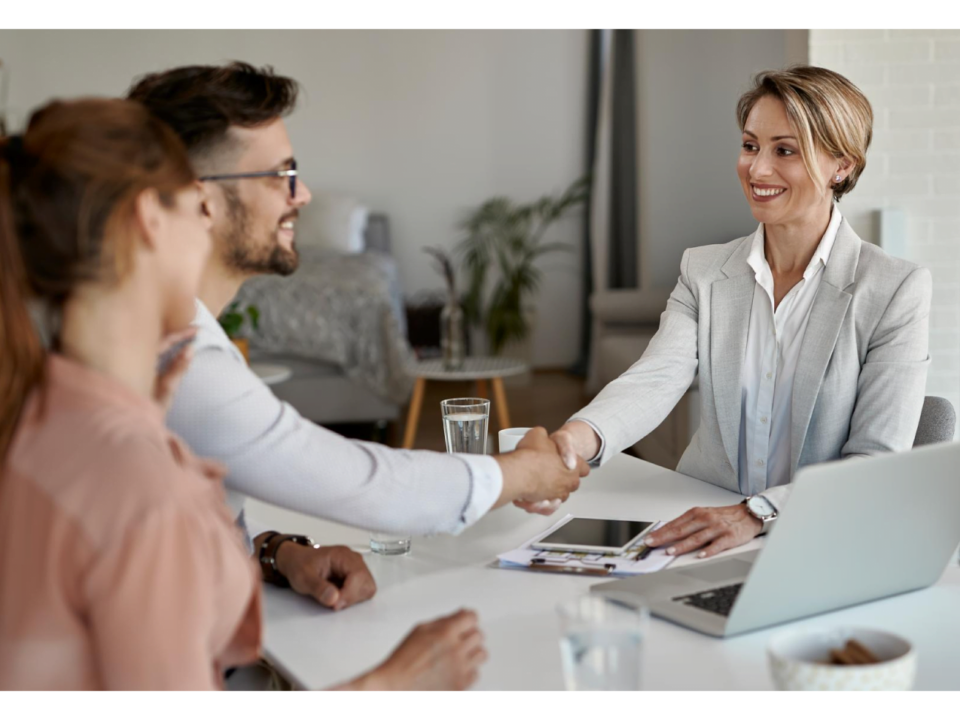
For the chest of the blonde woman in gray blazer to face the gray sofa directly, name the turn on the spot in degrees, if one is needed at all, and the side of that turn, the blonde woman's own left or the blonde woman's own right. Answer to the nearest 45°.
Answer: approximately 90° to the blonde woman's own right

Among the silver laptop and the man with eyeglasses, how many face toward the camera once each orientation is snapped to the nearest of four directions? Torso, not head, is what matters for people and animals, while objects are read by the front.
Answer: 0

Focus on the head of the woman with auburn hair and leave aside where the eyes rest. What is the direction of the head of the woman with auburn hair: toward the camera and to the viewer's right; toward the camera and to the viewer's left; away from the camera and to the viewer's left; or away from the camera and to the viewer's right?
away from the camera and to the viewer's right

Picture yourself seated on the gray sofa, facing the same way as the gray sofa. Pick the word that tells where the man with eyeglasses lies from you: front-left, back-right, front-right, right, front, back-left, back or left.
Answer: front

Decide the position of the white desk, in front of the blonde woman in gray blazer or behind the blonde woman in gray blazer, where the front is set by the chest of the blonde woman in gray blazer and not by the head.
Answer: in front

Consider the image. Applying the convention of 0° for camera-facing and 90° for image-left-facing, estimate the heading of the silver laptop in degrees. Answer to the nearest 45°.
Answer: approximately 135°

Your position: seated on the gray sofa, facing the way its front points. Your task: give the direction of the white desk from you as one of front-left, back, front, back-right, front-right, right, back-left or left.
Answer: front

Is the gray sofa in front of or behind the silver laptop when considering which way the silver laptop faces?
in front

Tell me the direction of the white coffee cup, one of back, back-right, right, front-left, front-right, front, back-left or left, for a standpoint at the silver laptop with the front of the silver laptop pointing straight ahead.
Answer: front

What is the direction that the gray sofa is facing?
toward the camera

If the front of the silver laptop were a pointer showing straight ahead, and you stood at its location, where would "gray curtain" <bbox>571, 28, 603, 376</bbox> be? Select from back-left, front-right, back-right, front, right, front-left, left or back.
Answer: front-right

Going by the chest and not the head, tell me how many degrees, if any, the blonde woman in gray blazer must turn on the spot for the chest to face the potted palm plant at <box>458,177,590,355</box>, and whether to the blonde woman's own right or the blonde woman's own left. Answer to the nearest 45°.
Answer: approximately 135° to the blonde woman's own right

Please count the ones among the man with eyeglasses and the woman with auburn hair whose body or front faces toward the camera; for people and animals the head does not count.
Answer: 0

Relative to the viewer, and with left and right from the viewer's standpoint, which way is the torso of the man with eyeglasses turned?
facing to the right of the viewer
